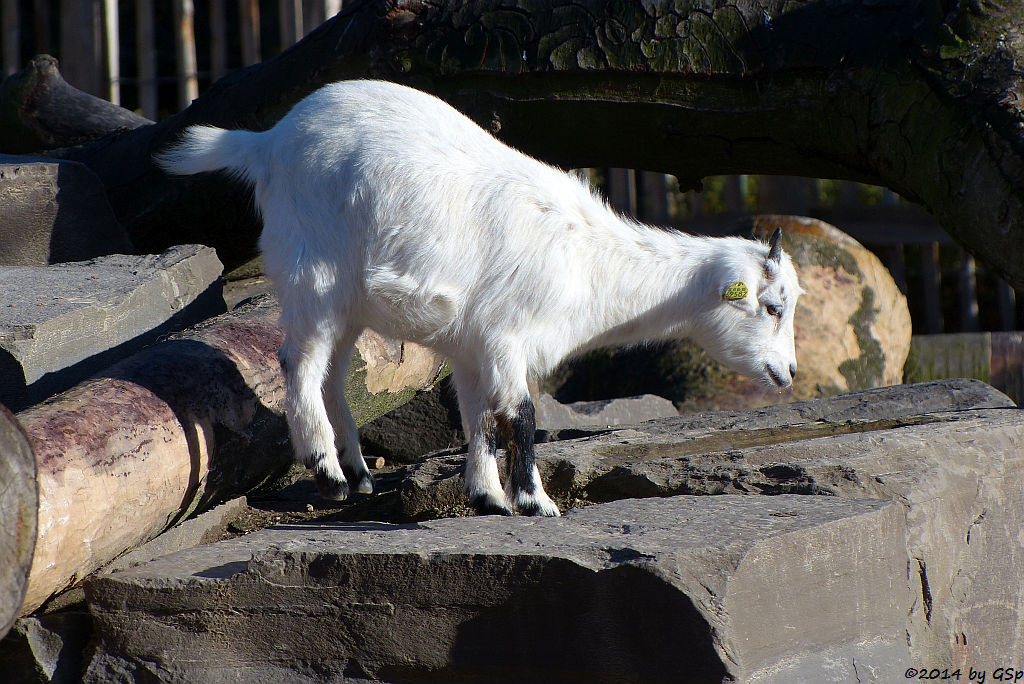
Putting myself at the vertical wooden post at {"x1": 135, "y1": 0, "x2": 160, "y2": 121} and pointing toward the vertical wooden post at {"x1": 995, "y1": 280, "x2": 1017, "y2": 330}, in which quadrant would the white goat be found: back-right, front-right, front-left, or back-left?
front-right

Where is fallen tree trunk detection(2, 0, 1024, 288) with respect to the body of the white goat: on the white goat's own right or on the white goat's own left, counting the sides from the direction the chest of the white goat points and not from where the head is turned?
on the white goat's own left

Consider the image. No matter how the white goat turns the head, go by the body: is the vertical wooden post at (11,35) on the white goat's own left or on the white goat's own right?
on the white goat's own left

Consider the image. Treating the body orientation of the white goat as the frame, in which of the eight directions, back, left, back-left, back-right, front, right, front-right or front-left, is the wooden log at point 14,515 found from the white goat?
back-right

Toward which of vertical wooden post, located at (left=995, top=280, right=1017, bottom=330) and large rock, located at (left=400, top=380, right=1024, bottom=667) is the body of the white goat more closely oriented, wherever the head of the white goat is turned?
the large rock

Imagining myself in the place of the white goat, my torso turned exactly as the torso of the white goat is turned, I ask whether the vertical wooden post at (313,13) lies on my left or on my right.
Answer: on my left

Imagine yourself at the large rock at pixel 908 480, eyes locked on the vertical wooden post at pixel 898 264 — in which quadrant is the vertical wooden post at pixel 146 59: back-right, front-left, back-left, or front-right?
front-left

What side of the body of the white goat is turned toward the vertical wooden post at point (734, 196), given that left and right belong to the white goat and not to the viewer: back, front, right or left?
left

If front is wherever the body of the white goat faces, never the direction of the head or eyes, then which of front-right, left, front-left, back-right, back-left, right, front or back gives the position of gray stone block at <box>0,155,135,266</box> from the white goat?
back-left

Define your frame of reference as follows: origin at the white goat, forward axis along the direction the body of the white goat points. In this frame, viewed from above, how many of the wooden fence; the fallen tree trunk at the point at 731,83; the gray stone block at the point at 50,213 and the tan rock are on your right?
0

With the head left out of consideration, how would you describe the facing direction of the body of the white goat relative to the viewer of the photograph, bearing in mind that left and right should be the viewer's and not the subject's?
facing to the right of the viewer

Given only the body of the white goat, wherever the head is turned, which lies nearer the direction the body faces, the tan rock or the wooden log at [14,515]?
the tan rock

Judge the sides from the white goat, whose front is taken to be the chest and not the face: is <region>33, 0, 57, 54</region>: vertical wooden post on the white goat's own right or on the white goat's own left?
on the white goat's own left
